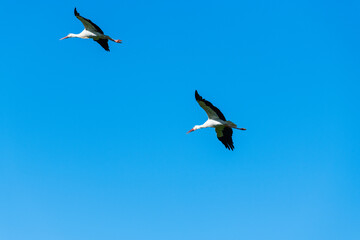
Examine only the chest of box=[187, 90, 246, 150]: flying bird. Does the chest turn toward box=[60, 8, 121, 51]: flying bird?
yes

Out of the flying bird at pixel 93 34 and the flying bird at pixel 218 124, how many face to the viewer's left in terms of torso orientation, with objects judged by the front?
2

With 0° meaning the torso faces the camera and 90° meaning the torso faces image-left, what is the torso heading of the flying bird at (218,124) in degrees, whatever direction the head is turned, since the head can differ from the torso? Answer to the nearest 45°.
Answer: approximately 90°

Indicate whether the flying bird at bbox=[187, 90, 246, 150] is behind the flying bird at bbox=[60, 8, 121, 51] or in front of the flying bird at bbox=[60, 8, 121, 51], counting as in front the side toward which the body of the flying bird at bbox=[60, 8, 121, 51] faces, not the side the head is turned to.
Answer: behind

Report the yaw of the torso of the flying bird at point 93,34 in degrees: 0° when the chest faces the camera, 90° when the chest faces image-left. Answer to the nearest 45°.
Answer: approximately 90°

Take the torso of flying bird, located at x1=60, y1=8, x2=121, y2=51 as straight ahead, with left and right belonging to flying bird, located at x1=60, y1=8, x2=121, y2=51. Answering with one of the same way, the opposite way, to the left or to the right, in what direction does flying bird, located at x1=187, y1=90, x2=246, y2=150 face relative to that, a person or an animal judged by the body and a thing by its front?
the same way
